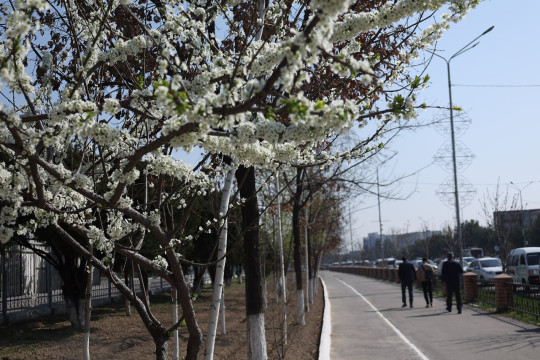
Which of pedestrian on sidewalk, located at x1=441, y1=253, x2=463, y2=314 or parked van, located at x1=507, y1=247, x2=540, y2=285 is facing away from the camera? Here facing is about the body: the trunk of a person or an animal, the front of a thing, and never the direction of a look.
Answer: the pedestrian on sidewalk

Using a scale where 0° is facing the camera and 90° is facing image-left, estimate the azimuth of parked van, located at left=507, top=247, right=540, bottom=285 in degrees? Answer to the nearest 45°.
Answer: approximately 315°

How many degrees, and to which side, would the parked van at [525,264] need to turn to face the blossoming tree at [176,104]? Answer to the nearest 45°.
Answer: approximately 45° to its right

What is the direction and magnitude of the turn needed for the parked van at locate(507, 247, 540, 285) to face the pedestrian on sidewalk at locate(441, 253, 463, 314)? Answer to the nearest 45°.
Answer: approximately 45° to its right

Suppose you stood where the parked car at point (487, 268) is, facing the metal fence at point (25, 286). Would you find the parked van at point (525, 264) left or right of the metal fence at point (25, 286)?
left

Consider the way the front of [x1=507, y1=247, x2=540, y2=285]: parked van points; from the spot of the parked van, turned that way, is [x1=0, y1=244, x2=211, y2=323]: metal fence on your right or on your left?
on your right
